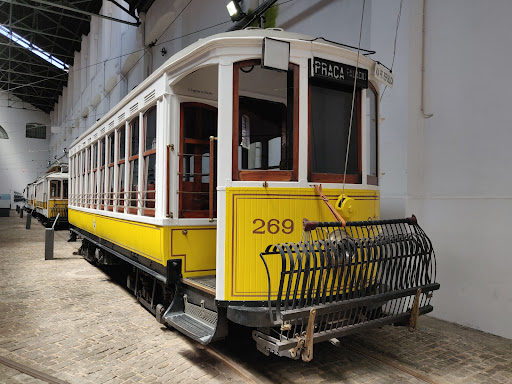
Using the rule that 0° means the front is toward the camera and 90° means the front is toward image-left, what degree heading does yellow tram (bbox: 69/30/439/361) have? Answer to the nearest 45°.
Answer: approximately 315°
